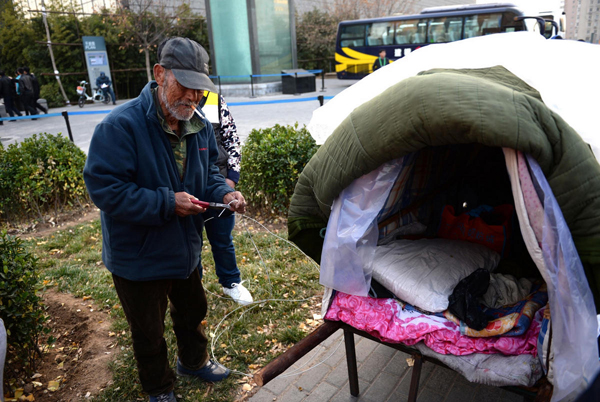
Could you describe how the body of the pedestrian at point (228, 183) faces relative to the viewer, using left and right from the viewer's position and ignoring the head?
facing the viewer and to the right of the viewer

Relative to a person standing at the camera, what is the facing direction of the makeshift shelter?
facing the viewer and to the left of the viewer

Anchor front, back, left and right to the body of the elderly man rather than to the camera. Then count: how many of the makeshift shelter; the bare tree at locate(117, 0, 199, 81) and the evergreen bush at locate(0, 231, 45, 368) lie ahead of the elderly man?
1

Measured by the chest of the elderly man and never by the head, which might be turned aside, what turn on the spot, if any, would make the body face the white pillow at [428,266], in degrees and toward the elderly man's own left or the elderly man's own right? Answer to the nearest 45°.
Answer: approximately 45° to the elderly man's own left

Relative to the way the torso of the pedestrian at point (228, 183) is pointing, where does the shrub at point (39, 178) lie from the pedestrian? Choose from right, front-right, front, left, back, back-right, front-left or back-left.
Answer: back

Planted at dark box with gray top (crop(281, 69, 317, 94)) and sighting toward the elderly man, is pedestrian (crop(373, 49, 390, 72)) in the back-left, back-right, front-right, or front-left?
back-left

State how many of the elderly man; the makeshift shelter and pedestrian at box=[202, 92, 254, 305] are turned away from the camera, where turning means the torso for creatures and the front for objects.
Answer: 0

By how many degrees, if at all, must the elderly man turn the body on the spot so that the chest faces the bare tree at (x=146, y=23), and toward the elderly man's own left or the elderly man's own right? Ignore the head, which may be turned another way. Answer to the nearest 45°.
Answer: approximately 135° to the elderly man's own left

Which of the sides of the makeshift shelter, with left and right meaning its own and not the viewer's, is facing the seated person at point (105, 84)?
right

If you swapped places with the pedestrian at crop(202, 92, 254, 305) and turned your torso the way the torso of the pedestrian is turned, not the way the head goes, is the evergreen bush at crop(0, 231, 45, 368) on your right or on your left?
on your right

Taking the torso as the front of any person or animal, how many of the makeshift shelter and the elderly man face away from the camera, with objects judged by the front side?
0

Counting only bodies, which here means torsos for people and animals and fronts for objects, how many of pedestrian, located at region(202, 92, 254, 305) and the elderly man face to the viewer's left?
0

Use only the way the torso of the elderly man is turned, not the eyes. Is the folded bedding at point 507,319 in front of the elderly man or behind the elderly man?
in front
